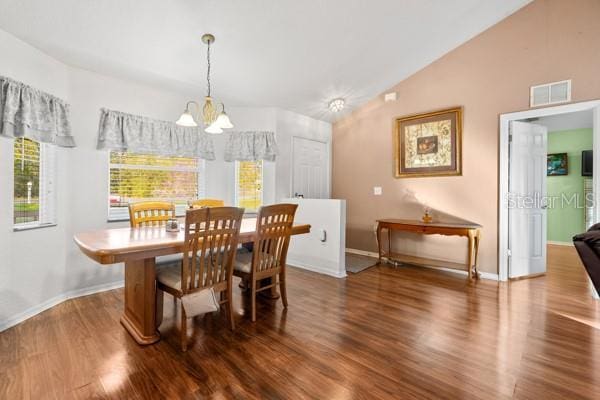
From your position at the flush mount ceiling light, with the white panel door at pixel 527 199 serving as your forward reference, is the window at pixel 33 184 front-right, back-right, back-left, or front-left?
back-right

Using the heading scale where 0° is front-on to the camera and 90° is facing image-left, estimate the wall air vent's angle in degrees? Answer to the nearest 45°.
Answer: approximately 45°

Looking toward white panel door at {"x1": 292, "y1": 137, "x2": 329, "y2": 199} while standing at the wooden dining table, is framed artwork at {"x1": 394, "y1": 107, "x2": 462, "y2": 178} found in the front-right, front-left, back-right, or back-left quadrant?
front-right

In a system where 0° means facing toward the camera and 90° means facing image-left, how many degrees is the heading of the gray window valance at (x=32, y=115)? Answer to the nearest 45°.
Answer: approximately 315°

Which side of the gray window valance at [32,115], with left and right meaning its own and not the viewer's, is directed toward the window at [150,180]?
left

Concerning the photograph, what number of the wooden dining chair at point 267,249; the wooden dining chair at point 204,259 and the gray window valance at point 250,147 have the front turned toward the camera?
1

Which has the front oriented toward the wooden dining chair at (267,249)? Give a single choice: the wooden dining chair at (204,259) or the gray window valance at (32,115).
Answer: the gray window valance

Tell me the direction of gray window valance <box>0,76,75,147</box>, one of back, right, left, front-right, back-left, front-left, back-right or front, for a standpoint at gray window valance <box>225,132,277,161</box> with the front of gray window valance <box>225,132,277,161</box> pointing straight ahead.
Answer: front-right

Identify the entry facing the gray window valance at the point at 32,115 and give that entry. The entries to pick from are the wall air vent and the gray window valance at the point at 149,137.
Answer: the wall air vent

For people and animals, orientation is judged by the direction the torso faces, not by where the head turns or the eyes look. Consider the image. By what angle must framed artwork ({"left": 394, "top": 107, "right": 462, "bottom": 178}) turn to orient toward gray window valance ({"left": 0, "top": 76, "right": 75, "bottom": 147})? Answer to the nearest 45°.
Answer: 0° — it already faces it

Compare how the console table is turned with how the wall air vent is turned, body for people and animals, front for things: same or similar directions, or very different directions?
same or similar directions

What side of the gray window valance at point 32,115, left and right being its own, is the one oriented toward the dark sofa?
front

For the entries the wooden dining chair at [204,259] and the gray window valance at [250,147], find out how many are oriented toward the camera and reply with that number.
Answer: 1

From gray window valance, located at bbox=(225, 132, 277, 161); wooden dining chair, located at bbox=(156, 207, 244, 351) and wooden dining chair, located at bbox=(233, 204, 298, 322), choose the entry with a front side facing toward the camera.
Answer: the gray window valance

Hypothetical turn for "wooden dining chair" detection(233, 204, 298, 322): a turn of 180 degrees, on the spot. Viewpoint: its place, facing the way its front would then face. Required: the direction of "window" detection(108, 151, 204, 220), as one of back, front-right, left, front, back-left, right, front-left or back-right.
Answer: back

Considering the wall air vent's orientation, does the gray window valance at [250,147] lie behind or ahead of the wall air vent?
ahead

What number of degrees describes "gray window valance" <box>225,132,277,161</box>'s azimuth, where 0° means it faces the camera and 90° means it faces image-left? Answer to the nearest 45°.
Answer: approximately 0°

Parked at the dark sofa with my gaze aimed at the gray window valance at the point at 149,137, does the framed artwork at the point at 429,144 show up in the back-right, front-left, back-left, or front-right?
front-right
